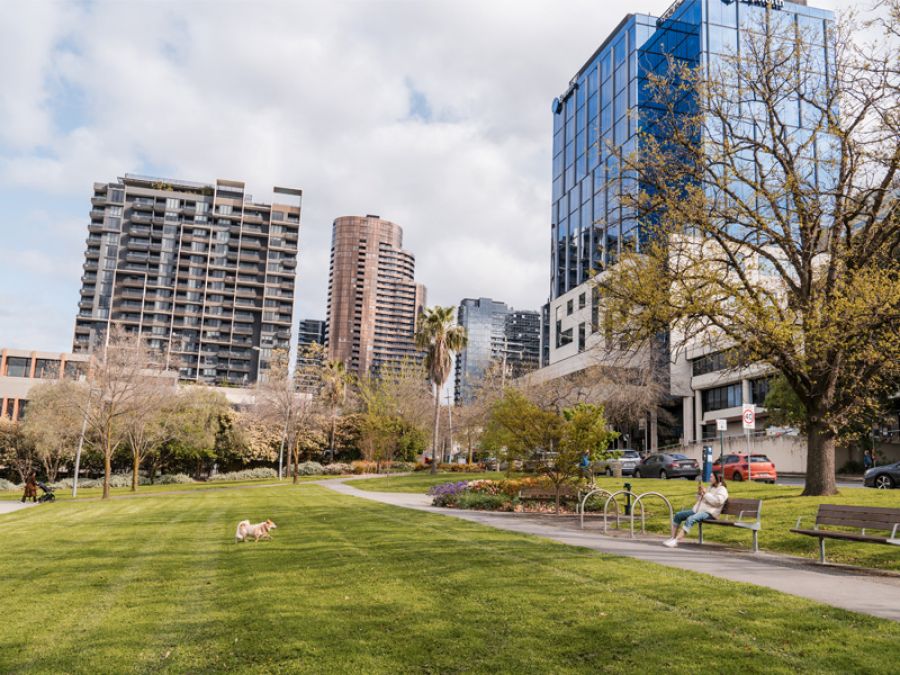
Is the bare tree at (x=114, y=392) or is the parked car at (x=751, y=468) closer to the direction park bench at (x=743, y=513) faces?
the bare tree

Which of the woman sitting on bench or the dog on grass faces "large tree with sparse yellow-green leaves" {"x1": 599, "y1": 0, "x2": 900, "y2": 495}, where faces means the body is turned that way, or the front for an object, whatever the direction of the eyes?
the dog on grass

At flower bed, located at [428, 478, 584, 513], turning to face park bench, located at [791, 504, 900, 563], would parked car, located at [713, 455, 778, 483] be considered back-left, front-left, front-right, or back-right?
back-left

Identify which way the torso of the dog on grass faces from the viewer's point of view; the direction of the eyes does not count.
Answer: to the viewer's right

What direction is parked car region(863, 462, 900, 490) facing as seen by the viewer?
to the viewer's left

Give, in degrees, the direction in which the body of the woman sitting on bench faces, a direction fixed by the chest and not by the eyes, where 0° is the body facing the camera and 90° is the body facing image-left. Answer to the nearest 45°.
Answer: approximately 45°

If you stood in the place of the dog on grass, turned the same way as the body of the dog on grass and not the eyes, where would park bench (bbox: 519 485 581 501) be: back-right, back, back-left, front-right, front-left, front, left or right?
front-left

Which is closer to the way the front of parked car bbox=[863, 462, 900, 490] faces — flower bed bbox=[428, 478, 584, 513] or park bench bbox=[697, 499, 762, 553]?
the flower bed

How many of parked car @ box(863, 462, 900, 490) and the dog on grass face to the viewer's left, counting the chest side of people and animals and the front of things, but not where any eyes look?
1

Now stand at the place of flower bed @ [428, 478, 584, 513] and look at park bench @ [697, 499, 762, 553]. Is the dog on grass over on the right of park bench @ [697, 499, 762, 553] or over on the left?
right
